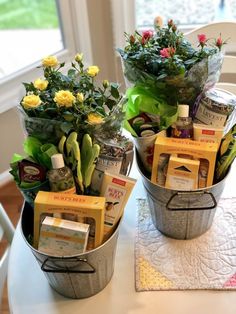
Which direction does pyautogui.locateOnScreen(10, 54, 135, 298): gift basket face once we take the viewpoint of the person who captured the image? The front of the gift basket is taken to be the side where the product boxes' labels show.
facing the viewer

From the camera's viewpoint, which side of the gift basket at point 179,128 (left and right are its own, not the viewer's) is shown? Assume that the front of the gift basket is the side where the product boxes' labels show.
front
